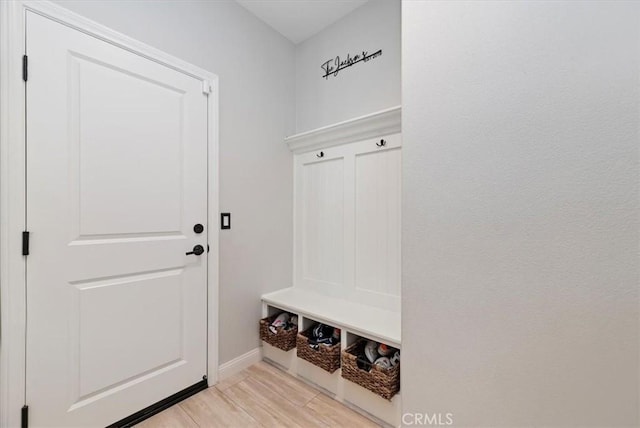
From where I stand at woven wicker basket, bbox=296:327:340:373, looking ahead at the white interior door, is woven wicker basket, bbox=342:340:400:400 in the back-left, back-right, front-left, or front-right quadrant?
back-left

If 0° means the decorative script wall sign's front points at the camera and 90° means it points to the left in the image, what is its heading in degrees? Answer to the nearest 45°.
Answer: approximately 45°
